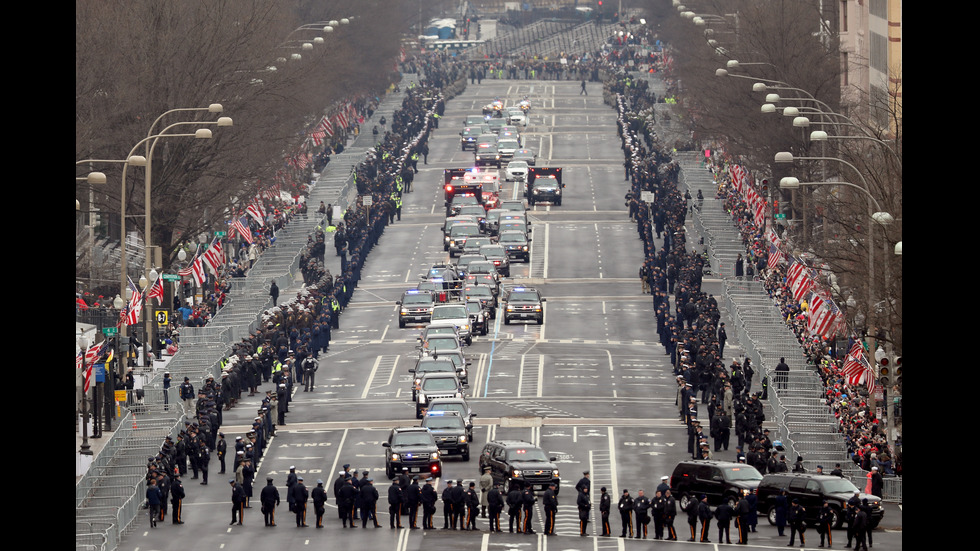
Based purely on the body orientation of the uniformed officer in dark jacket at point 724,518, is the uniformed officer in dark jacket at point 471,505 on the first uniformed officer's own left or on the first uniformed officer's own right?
on the first uniformed officer's own left

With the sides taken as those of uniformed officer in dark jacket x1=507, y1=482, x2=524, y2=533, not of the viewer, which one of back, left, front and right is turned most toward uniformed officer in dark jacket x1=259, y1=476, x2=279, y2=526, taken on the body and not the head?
left

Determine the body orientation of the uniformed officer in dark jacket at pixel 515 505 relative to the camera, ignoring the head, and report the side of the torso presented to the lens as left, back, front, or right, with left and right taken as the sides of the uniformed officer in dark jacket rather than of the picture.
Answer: back

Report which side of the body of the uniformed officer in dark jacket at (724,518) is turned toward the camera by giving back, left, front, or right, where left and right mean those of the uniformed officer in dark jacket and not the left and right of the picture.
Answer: back

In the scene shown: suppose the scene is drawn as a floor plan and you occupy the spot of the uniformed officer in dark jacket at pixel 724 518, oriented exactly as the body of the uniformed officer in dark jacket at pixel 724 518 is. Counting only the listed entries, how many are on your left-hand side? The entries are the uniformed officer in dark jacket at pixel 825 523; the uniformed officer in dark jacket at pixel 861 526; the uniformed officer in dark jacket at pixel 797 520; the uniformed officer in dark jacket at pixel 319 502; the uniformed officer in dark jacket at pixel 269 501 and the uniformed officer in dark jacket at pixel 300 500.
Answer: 3

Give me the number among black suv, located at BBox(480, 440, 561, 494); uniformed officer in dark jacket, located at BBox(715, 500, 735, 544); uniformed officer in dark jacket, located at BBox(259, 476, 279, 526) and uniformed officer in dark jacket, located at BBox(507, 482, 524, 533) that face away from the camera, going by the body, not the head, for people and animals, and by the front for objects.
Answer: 3

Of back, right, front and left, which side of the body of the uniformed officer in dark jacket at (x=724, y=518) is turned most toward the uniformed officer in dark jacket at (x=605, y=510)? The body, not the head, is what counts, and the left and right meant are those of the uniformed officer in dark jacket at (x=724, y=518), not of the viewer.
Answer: left

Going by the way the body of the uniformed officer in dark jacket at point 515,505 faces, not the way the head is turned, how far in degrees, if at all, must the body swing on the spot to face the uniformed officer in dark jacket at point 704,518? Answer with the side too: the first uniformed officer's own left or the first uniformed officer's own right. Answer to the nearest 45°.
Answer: approximately 90° to the first uniformed officer's own right

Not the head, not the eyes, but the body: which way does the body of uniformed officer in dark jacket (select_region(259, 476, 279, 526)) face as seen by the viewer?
away from the camera

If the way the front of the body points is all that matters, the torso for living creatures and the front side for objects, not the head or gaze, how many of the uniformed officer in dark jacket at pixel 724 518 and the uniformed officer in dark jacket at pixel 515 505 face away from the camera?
2

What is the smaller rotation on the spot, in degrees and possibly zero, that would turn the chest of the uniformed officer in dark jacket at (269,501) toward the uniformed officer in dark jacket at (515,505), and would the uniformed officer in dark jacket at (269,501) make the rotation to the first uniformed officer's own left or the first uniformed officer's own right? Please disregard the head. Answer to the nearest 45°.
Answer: approximately 90° to the first uniformed officer's own right
